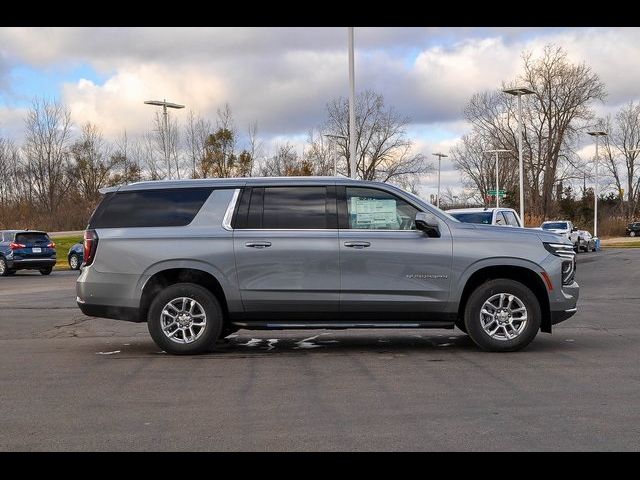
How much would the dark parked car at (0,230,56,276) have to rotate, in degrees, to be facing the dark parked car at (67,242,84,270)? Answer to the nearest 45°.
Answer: approximately 90° to its right

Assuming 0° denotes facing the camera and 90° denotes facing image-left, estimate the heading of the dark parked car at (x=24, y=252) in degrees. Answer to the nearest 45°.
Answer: approximately 135°

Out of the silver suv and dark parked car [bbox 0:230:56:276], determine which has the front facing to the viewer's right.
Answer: the silver suv

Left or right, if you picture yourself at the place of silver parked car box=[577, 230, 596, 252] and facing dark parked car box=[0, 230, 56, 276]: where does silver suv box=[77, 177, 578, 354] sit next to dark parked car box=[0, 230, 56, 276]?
left

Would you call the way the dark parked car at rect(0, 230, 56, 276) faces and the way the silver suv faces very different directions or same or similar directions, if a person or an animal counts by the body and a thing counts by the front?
very different directions

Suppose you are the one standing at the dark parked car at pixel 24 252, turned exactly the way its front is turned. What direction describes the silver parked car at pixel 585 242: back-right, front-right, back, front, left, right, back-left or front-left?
back-right

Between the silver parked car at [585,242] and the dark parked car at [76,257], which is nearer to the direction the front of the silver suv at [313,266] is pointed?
the silver parked car

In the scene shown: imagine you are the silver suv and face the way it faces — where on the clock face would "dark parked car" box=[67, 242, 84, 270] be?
The dark parked car is roughly at 8 o'clock from the silver suv.

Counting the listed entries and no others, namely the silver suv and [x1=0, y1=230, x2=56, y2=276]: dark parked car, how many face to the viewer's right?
1

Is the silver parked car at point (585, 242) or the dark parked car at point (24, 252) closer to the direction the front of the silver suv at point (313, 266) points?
the silver parked car

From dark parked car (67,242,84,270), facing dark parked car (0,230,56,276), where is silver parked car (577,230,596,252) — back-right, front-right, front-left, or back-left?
back-left

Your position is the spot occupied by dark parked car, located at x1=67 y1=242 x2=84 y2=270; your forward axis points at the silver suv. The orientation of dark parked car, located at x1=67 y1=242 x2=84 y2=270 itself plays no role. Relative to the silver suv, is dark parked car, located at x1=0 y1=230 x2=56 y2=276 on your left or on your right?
right

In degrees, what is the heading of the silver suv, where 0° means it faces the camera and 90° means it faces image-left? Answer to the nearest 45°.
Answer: approximately 270°

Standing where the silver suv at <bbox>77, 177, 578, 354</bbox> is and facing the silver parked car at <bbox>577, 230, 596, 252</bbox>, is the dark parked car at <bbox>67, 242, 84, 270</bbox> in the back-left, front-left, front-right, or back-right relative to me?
front-left

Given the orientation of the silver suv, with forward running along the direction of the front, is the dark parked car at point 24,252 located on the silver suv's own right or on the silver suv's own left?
on the silver suv's own left
